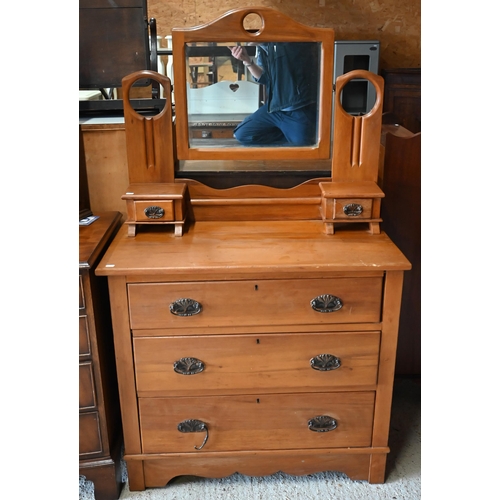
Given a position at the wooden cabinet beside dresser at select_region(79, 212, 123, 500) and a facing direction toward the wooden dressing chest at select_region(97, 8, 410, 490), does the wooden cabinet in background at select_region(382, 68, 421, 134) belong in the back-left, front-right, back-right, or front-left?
front-left

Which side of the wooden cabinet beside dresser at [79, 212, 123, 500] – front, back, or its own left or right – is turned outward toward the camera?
front

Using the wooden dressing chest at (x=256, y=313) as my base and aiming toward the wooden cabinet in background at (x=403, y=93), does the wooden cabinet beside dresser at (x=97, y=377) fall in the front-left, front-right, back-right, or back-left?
back-left

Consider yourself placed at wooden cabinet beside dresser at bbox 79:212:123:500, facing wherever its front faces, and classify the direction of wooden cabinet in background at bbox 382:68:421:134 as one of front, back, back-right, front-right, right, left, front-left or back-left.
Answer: back-left

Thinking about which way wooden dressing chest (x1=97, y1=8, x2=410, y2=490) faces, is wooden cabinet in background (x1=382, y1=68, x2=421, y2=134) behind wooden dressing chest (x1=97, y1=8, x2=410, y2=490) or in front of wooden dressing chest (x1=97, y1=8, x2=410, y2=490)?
behind

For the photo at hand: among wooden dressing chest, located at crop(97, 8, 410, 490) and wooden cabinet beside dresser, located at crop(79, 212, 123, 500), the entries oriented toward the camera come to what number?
2
